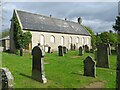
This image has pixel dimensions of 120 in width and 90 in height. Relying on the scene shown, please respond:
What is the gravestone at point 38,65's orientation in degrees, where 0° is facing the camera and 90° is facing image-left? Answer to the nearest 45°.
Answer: approximately 45°

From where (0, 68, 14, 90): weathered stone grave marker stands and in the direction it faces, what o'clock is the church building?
The church building is roughly at 5 o'clock from the weathered stone grave marker.

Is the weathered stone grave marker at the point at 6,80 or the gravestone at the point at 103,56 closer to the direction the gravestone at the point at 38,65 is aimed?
the weathered stone grave marker

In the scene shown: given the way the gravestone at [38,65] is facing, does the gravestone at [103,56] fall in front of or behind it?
behind

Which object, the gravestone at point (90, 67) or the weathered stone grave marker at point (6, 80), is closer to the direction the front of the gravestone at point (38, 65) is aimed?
the weathered stone grave marker

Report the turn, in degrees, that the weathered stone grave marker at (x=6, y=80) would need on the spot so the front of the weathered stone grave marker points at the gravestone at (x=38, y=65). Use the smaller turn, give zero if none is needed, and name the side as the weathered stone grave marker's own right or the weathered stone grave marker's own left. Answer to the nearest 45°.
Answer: approximately 180°

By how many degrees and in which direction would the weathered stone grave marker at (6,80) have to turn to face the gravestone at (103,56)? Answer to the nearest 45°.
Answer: approximately 180°

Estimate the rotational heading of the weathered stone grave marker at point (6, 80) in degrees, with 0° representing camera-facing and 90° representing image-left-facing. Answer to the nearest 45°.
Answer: approximately 45°
